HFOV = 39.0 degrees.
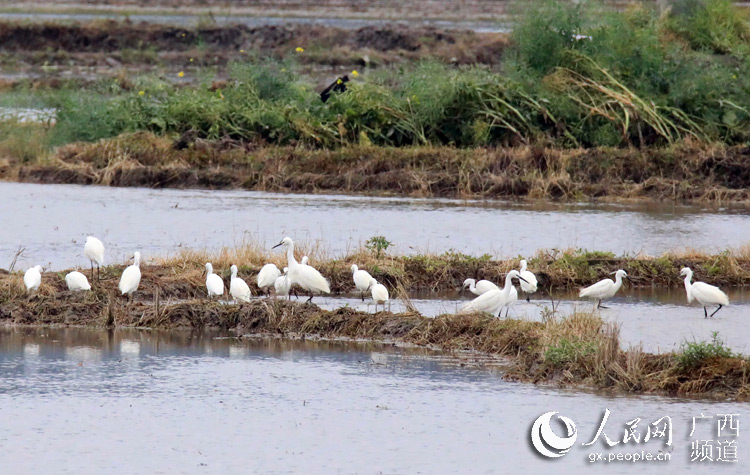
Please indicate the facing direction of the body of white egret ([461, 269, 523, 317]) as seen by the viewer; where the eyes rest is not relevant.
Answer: to the viewer's right

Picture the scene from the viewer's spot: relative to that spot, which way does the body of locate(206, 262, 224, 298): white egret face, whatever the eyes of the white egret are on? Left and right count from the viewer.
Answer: facing to the left of the viewer

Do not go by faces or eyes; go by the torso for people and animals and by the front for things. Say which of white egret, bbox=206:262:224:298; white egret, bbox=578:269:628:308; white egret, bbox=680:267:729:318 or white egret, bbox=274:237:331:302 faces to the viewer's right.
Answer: white egret, bbox=578:269:628:308

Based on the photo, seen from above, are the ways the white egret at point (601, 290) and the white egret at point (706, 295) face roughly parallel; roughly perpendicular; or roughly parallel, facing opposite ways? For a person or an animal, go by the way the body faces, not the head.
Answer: roughly parallel, facing opposite ways

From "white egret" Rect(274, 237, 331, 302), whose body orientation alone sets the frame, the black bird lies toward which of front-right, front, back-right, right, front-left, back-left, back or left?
right

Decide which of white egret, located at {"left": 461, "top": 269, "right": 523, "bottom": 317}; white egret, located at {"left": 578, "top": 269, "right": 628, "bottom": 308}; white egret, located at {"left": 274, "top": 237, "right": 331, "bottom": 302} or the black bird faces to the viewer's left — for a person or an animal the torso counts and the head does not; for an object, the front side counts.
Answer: white egret, located at {"left": 274, "top": 237, "right": 331, "bottom": 302}

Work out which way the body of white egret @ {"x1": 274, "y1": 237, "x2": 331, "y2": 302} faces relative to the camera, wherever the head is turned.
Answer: to the viewer's left

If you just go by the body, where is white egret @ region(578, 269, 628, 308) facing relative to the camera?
to the viewer's right

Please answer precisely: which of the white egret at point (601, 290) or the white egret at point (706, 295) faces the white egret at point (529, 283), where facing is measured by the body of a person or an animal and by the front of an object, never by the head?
the white egret at point (706, 295)

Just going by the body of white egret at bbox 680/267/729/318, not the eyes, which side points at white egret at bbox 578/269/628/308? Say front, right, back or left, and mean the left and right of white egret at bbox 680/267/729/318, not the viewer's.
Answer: front

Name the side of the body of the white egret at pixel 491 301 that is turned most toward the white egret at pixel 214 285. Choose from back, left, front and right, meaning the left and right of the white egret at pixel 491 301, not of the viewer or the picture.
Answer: back

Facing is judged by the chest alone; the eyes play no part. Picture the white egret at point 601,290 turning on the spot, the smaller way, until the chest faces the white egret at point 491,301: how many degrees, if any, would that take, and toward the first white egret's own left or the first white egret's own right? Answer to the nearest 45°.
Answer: approximately 135° to the first white egret's own right

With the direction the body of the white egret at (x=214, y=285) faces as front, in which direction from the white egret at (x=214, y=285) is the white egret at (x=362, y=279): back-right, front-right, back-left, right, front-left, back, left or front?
back

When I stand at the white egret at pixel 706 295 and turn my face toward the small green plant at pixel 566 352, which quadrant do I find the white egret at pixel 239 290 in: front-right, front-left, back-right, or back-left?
front-right

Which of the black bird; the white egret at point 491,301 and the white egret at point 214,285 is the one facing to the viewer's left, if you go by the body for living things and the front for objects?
the white egret at point 214,285

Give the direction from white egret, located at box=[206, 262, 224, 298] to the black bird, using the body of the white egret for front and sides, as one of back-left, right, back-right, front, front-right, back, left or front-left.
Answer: right
